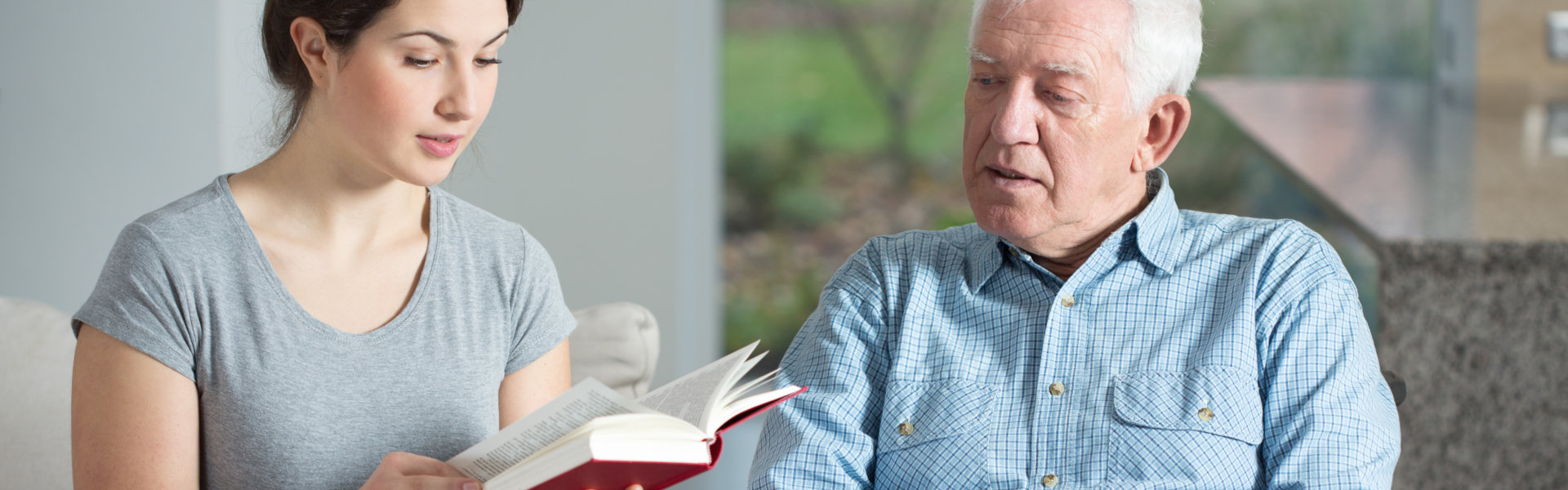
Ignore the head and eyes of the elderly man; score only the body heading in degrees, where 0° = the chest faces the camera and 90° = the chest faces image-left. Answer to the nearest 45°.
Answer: approximately 0°

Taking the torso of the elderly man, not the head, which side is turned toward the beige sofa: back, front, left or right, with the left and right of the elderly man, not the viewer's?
right

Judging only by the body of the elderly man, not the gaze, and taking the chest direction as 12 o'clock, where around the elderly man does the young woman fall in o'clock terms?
The young woman is roughly at 2 o'clock from the elderly man.

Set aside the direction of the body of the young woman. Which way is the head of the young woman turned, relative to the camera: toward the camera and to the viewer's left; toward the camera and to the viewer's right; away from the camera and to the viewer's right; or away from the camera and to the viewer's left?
toward the camera and to the viewer's right

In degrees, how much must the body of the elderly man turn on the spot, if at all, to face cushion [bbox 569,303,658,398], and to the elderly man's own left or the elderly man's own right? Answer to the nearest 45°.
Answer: approximately 90° to the elderly man's own right
